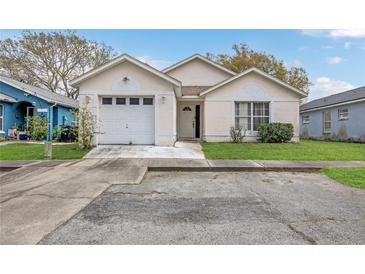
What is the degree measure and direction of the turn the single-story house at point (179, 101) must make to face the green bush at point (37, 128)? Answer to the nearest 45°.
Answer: approximately 90° to its right

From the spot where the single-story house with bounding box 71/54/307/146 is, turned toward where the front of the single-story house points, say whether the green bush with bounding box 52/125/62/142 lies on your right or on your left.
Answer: on your right

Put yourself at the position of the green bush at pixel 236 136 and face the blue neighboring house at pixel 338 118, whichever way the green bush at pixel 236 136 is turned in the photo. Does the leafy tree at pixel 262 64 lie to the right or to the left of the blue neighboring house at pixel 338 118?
left

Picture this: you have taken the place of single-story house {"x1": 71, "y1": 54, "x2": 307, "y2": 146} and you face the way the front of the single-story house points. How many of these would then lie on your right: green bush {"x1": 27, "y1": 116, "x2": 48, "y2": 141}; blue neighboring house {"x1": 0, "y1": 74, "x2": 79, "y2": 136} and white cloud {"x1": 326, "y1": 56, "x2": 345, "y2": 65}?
2

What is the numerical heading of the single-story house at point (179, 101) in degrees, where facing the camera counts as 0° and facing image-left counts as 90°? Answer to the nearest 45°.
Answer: approximately 0°

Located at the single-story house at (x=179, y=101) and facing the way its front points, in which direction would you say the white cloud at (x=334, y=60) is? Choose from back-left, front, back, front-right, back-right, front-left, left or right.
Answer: left

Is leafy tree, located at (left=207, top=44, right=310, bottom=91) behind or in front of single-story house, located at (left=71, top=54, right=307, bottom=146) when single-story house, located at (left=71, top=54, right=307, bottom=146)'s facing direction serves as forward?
behind

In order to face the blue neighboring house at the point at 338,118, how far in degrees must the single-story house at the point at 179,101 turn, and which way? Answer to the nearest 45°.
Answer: approximately 135° to its left

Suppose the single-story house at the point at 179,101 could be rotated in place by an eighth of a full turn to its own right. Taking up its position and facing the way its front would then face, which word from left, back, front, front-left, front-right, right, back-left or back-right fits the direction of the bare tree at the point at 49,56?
right

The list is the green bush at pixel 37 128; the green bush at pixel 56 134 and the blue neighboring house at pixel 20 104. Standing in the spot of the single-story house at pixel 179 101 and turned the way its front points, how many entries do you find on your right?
3

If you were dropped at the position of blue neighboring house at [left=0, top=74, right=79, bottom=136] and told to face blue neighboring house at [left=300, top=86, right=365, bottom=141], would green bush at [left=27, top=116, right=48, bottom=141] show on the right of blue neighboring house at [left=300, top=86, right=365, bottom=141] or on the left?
right
